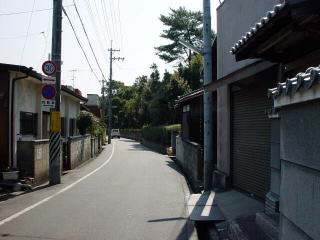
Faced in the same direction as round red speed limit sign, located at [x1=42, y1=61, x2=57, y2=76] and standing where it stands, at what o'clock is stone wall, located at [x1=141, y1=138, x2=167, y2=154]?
The stone wall is roughly at 7 o'clock from the round red speed limit sign.

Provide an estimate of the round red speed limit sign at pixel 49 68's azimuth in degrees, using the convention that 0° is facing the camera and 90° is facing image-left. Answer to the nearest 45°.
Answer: approximately 0°

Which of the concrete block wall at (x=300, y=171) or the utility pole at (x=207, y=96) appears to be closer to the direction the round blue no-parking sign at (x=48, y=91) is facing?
the concrete block wall

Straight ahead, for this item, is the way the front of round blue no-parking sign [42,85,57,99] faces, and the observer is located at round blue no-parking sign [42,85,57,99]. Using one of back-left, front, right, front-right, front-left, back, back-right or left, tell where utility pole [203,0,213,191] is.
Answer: front-left

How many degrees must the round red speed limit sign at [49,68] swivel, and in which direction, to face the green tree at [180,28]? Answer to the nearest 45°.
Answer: approximately 135° to its left

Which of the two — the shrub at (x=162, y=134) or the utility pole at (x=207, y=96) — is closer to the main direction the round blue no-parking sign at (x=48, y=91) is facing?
the utility pole

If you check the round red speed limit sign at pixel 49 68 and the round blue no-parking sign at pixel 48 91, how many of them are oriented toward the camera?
2

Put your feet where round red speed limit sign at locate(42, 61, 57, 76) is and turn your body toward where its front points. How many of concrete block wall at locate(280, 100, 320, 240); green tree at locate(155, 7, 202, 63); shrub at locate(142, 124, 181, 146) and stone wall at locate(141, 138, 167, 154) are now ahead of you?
1

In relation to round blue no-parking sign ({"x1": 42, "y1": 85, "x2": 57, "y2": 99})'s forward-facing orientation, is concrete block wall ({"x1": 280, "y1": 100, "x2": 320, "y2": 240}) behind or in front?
in front

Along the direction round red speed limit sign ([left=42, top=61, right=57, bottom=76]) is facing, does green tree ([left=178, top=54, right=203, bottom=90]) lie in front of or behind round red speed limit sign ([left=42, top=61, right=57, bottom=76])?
behind

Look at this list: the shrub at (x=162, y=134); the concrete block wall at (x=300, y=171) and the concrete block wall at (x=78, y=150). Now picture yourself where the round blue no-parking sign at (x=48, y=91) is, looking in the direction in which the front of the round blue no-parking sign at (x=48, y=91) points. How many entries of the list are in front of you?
1
